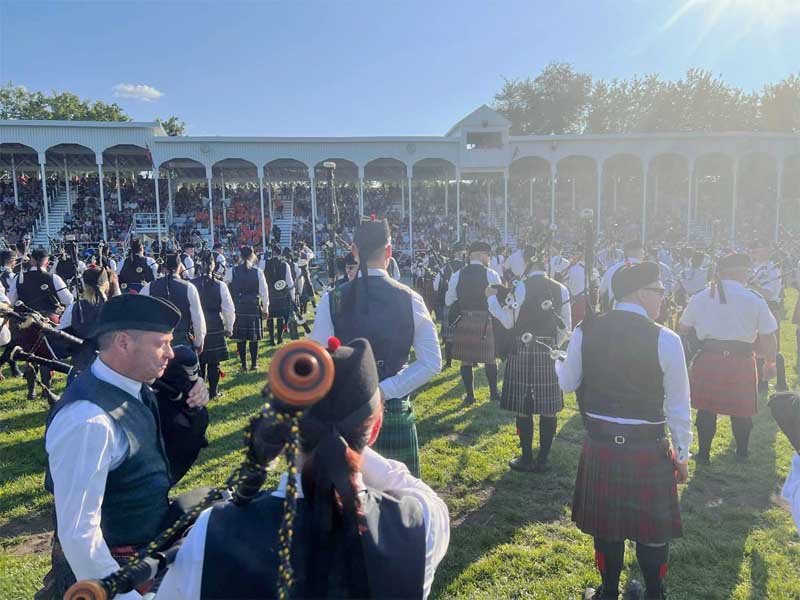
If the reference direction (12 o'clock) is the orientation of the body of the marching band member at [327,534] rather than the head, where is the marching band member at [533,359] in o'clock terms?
the marching band member at [533,359] is roughly at 1 o'clock from the marching band member at [327,534].

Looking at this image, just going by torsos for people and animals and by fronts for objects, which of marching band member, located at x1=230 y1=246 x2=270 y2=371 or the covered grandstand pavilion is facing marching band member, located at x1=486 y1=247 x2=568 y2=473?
the covered grandstand pavilion

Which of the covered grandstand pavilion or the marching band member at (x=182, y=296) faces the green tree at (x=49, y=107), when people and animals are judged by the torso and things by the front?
the marching band member

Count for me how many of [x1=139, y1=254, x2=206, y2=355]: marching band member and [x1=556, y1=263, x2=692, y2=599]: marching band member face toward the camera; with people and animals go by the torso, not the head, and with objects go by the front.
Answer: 0

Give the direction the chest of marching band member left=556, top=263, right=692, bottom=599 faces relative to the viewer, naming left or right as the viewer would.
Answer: facing away from the viewer

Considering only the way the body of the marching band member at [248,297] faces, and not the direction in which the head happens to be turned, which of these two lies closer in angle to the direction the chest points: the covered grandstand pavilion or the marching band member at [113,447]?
the covered grandstand pavilion

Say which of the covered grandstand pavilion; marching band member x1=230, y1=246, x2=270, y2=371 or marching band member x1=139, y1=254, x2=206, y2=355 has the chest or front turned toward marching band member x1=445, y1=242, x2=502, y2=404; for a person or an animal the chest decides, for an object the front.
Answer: the covered grandstand pavilion

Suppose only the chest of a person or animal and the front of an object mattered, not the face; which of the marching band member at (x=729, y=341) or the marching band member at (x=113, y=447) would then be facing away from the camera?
the marching band member at (x=729, y=341)

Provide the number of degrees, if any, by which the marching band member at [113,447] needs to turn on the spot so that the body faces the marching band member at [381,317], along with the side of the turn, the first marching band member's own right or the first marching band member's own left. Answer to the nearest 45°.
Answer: approximately 45° to the first marching band member's own left

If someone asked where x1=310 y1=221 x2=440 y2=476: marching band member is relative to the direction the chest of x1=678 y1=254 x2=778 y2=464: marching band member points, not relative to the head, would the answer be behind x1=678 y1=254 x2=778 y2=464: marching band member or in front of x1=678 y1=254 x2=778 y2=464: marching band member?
behind

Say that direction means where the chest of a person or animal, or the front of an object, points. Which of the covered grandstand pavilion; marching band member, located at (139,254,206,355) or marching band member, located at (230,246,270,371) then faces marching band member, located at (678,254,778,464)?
the covered grandstand pavilion

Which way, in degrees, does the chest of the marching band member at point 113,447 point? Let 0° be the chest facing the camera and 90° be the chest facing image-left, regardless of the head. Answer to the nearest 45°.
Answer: approximately 270°

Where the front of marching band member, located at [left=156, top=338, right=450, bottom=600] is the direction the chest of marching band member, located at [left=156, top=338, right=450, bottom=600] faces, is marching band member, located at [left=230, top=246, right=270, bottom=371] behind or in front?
in front

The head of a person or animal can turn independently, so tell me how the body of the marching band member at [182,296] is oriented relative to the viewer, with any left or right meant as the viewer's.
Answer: facing away from the viewer

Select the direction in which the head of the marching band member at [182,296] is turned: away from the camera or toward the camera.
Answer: away from the camera

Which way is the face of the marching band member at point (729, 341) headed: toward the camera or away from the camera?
away from the camera
